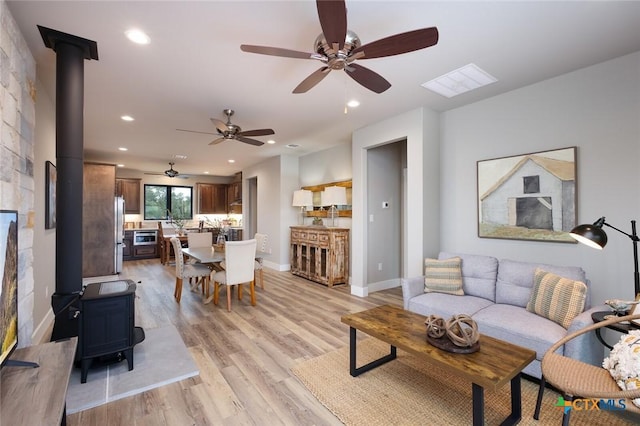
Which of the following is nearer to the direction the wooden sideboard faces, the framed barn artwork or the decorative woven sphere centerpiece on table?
the decorative woven sphere centerpiece on table

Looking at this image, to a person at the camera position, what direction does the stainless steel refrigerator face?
facing to the right of the viewer

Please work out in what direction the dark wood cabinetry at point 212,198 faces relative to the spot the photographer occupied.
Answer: facing the viewer

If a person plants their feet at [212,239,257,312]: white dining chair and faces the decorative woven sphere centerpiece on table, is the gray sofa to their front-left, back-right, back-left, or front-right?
front-left

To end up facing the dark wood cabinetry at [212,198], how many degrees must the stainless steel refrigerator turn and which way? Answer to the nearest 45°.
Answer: approximately 45° to its left

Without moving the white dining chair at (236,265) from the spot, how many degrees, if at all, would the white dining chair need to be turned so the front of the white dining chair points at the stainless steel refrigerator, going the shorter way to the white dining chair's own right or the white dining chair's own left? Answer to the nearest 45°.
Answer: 0° — it already faces it

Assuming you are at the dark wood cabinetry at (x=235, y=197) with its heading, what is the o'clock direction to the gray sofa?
The gray sofa is roughly at 10 o'clock from the dark wood cabinetry.

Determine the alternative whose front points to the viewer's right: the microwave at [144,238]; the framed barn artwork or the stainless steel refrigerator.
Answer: the stainless steel refrigerator

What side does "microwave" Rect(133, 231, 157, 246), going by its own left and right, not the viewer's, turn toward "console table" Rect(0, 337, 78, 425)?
front

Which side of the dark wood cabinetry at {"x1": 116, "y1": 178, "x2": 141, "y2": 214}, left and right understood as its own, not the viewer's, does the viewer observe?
front

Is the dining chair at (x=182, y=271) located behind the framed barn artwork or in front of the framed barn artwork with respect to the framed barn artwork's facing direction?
in front

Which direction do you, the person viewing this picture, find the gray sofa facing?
facing the viewer and to the left of the viewer

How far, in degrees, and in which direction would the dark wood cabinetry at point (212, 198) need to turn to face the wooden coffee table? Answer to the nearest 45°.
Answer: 0° — it already faces it

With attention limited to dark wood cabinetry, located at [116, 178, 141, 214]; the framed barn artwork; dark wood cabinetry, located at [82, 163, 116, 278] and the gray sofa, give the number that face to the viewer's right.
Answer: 1
